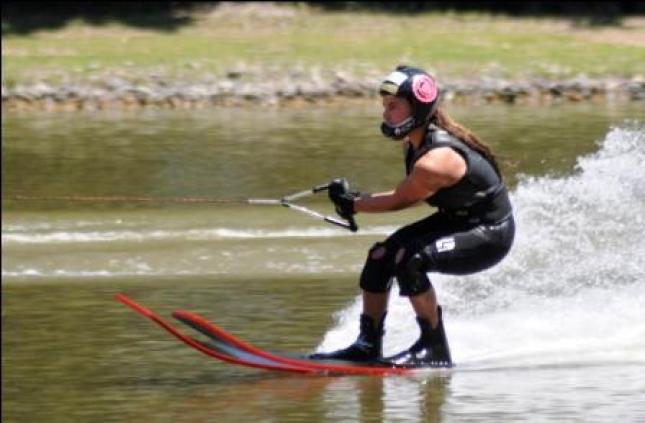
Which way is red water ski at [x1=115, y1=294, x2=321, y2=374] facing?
to the viewer's left

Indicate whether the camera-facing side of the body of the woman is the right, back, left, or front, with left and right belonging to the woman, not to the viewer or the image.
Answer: left

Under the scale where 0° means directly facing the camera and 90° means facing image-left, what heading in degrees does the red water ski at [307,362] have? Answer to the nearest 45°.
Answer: approximately 90°
